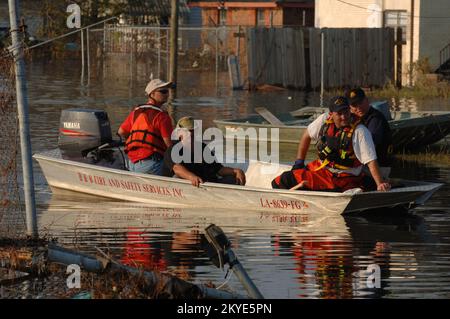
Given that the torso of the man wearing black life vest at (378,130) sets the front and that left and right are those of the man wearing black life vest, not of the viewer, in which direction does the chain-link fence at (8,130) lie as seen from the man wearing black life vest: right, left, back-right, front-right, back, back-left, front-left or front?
front

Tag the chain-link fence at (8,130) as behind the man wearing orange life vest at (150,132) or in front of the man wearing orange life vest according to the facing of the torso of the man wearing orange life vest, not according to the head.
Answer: behind

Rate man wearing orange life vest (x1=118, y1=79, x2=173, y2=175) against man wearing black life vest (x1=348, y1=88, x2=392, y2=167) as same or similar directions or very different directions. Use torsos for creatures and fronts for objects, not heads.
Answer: very different directions

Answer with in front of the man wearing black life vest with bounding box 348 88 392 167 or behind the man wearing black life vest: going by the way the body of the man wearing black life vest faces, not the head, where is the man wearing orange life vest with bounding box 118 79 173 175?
in front

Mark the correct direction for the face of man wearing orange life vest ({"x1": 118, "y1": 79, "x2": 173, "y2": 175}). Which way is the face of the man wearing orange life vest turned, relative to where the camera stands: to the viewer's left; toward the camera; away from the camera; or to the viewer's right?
to the viewer's right

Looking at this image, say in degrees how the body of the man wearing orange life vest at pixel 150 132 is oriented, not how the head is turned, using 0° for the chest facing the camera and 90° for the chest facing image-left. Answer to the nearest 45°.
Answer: approximately 225°

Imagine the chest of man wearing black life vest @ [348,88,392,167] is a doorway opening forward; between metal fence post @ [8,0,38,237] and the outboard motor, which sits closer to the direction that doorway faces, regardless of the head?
the metal fence post

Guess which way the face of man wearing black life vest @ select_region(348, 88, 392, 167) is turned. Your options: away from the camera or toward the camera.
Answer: toward the camera

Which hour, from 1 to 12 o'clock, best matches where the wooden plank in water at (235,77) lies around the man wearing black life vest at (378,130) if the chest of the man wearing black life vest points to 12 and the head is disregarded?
The wooden plank in water is roughly at 4 o'clock from the man wearing black life vest.

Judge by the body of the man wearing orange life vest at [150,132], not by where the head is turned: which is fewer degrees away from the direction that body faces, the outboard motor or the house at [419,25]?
the house

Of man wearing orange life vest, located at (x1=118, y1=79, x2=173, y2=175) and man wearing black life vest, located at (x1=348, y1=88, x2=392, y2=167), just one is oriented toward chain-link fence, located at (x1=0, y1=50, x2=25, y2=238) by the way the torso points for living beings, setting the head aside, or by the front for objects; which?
the man wearing black life vest

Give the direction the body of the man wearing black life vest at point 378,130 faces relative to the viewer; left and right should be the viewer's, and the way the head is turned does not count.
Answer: facing the viewer and to the left of the viewer

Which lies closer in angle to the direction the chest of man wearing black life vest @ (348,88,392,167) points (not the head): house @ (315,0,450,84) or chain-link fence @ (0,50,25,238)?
the chain-link fence
